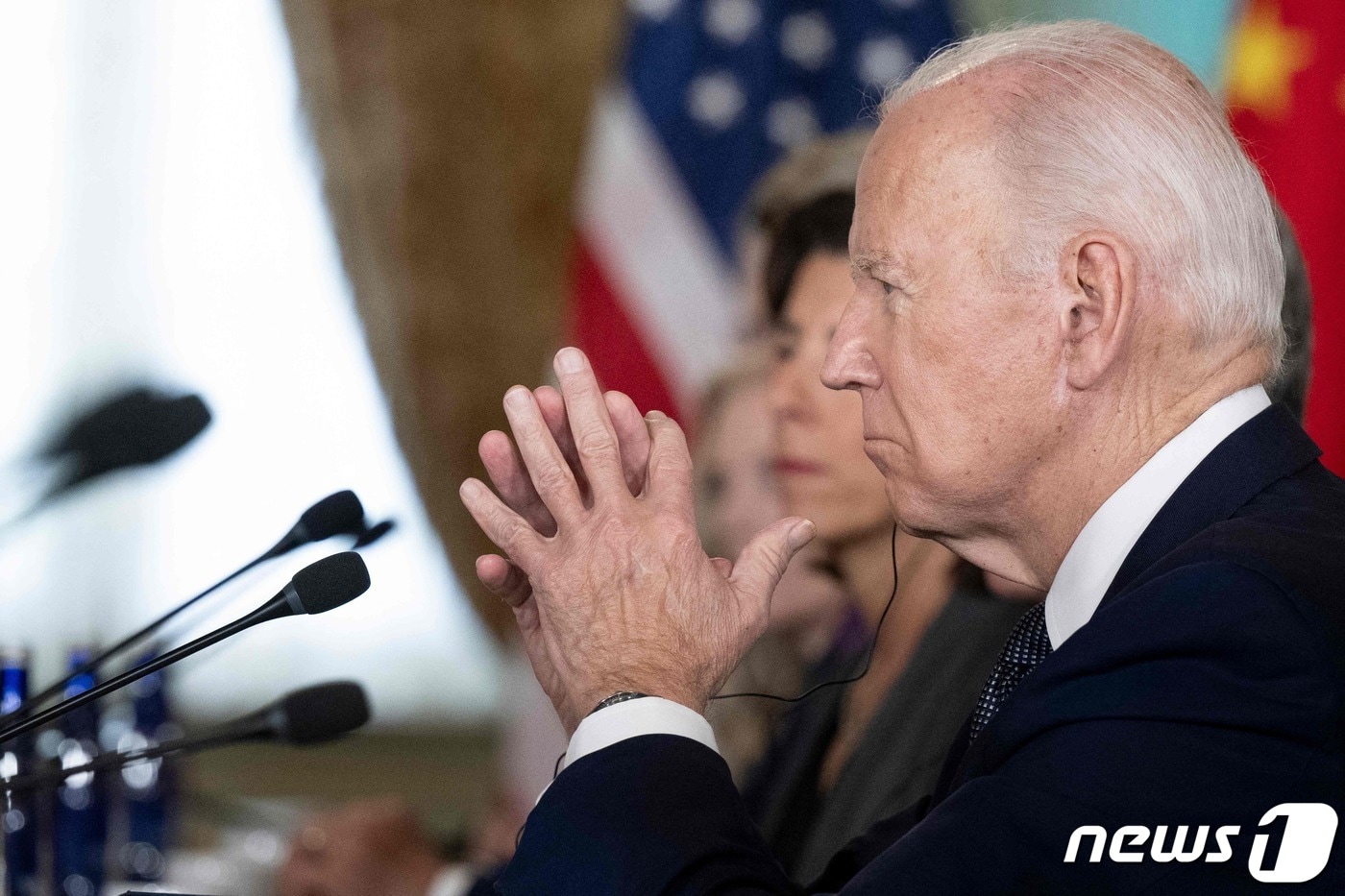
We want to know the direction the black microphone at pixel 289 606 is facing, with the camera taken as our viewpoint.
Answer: facing to the right of the viewer

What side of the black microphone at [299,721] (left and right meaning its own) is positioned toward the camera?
right

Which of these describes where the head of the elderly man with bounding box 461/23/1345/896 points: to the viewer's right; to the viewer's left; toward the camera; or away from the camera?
to the viewer's left

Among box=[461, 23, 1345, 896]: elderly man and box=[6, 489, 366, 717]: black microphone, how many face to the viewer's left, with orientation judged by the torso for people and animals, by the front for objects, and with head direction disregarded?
1

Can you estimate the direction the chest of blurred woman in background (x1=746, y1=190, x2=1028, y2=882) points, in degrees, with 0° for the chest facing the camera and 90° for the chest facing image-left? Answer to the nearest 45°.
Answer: approximately 45°

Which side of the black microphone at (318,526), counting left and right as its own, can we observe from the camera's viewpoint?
right

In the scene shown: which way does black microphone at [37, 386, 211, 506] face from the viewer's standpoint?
to the viewer's right

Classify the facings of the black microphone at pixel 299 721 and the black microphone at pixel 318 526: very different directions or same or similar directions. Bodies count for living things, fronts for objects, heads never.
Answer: same or similar directions

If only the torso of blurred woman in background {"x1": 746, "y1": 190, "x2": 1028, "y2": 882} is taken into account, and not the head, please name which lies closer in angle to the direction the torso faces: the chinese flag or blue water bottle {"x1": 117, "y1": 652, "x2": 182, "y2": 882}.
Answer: the blue water bottle

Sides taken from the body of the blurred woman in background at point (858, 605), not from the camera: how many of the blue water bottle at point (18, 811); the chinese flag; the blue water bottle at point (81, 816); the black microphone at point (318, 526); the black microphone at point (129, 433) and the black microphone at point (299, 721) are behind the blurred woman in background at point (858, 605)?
1

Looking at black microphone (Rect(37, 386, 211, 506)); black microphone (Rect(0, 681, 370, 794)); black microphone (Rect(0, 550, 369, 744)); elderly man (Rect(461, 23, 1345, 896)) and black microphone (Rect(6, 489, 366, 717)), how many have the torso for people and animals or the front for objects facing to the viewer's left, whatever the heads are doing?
1

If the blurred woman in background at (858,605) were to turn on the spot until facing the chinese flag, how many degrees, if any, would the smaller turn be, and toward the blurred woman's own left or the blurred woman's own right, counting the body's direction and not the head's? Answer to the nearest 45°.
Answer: approximately 180°

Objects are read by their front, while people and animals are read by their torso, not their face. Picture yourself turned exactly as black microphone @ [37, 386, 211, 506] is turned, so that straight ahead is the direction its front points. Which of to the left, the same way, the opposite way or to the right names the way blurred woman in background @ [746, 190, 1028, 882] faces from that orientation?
the opposite way
